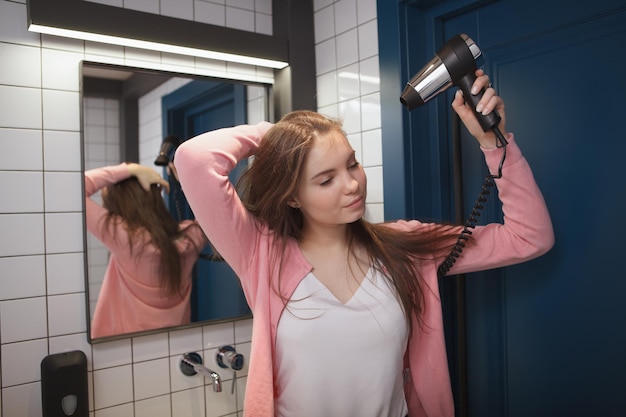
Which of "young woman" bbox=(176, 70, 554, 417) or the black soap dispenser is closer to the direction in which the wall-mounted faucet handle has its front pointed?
the young woman

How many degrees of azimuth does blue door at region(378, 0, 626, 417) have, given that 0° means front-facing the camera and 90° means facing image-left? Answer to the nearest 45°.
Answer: approximately 45°

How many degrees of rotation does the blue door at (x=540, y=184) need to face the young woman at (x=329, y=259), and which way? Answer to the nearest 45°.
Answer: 0° — it already faces them

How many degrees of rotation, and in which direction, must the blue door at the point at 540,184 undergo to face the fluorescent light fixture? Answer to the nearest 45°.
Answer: approximately 45° to its right

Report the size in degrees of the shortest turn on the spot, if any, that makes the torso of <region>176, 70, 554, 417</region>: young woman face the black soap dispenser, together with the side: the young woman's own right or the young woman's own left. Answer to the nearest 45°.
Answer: approximately 90° to the young woman's own right

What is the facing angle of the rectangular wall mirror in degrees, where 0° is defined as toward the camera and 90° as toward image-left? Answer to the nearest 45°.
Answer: approximately 315°

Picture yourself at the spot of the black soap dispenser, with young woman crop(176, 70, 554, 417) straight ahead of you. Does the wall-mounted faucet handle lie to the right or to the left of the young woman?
left
